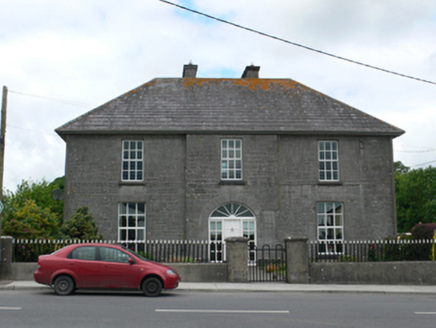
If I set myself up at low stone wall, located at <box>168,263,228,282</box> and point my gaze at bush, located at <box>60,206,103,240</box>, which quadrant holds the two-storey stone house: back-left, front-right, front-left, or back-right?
front-right

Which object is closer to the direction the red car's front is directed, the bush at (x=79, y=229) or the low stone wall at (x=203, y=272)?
the low stone wall

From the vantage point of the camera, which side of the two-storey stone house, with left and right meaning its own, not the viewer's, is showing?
front

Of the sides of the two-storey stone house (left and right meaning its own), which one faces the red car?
front

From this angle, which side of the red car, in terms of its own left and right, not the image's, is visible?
right

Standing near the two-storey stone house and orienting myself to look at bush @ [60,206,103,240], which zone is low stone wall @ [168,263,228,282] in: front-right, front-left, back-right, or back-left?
front-left

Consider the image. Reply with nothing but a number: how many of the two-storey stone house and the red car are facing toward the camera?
1

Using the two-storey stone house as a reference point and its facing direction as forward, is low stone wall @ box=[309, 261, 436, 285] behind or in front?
in front

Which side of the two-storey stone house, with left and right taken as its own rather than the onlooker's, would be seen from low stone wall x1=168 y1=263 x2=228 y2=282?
front

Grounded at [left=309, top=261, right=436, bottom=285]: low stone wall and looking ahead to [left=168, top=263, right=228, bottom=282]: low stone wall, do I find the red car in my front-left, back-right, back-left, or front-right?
front-left

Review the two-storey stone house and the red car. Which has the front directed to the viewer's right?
the red car

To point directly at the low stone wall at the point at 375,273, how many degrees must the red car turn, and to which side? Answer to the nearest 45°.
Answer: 0° — it already faces it

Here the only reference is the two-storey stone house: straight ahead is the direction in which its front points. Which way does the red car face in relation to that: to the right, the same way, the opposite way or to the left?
to the left

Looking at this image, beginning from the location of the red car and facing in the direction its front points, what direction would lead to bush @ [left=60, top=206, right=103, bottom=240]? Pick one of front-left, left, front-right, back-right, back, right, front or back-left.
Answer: left

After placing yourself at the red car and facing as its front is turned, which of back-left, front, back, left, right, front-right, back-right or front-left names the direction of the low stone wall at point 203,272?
front-left

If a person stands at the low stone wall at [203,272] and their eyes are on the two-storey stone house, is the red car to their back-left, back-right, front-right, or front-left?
back-left
